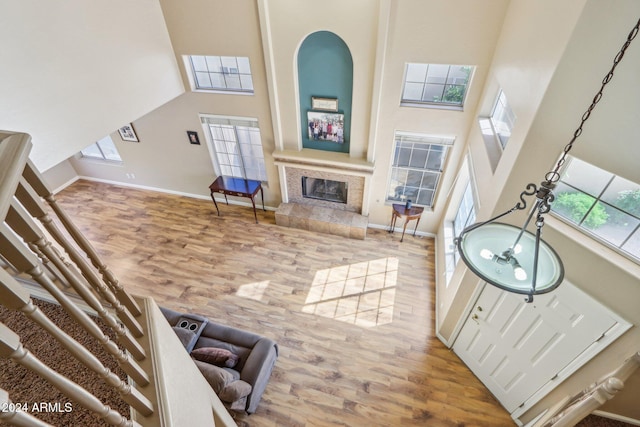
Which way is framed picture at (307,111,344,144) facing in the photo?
toward the camera

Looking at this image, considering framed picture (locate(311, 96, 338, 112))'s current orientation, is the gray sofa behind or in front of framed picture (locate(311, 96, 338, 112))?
in front

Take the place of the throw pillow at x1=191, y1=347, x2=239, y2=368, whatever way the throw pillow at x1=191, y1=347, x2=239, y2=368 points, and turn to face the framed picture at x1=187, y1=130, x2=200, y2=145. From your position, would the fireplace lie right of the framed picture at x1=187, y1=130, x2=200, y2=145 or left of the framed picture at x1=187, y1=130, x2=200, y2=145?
right

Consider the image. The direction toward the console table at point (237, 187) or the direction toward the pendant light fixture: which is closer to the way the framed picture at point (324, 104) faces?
the pendant light fixture

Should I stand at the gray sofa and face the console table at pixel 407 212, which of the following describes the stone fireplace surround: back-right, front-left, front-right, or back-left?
front-left

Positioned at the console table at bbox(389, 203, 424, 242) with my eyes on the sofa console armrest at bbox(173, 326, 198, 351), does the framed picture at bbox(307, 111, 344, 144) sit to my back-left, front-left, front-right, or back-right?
front-right

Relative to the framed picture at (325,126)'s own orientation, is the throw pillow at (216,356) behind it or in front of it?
in front

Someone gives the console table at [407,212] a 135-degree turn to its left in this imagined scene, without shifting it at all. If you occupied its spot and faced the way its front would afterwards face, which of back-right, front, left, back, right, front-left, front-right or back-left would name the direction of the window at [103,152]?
back-left

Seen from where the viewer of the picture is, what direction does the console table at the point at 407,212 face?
facing the viewer

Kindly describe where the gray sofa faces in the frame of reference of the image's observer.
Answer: facing the viewer and to the left of the viewer
